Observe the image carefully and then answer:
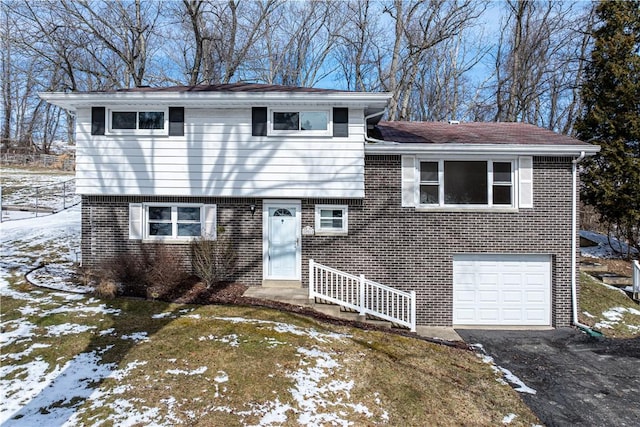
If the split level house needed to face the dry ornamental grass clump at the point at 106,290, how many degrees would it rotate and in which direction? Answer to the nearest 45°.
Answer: approximately 90° to its right

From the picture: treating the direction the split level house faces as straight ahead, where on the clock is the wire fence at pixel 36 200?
The wire fence is roughly at 4 o'clock from the split level house.

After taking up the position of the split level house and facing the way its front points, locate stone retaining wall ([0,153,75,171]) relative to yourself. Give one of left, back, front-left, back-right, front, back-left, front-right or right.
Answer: back-right

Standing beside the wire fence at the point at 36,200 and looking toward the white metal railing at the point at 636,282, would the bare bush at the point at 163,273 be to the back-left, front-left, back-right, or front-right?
front-right

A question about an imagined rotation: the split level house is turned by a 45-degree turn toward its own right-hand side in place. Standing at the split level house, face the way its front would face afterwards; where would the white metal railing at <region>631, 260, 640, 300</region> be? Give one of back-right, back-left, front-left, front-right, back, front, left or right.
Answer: back-left

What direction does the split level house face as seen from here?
toward the camera
